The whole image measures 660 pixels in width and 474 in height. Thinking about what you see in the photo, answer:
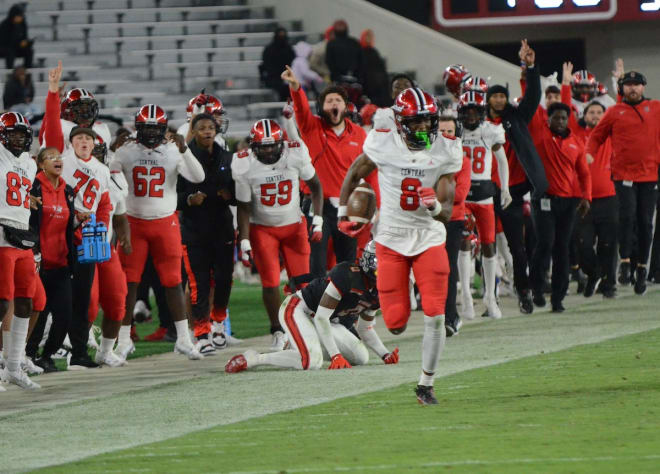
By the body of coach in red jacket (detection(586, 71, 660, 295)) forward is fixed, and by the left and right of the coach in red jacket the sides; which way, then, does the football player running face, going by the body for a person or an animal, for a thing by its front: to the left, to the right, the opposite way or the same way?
the same way

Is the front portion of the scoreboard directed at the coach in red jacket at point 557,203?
yes

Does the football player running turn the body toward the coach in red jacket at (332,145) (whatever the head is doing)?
no

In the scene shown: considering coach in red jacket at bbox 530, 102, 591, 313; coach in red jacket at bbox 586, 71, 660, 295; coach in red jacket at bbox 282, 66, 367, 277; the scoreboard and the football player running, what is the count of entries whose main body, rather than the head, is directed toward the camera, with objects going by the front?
5

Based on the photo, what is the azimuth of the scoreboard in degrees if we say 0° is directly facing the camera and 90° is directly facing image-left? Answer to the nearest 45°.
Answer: approximately 0°

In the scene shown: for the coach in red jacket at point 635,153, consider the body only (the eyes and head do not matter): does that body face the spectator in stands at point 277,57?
no

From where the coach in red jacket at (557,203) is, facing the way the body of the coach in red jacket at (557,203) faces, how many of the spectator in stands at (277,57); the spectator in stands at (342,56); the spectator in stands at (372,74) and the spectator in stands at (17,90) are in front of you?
0

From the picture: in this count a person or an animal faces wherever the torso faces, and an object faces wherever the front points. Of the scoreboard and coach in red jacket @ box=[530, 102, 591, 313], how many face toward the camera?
2

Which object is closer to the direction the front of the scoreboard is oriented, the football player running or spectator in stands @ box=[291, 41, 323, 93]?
the football player running

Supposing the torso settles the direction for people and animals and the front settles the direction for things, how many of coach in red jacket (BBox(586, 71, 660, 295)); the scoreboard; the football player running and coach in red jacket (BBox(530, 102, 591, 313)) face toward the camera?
4

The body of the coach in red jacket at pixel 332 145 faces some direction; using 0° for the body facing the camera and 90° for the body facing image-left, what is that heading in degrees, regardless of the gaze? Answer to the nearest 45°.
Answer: approximately 0°

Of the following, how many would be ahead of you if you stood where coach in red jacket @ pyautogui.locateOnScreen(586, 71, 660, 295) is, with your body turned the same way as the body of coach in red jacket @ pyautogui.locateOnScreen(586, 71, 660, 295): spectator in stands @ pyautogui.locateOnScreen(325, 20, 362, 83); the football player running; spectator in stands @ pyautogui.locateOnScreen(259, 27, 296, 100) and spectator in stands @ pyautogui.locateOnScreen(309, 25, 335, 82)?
1

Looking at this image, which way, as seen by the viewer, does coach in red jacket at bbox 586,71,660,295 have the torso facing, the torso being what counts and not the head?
toward the camera

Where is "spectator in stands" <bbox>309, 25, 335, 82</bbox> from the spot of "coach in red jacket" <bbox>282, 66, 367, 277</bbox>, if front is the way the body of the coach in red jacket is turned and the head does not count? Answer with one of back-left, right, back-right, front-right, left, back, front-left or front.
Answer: back

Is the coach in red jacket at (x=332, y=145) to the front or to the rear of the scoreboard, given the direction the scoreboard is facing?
to the front
